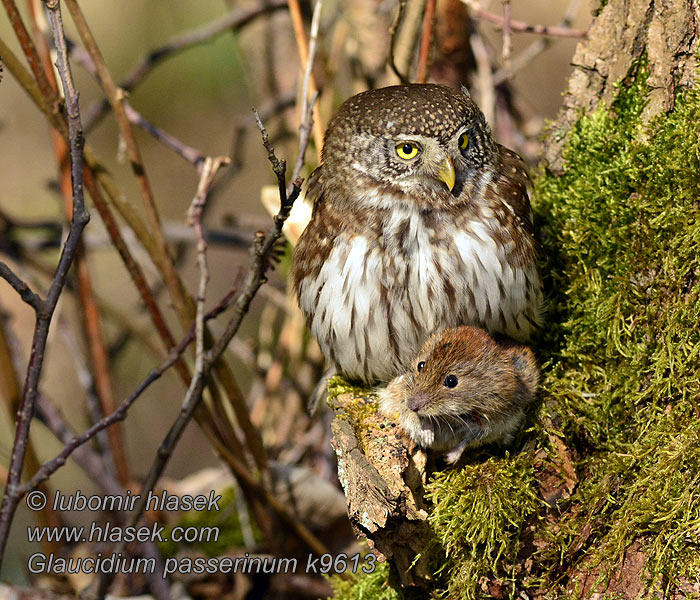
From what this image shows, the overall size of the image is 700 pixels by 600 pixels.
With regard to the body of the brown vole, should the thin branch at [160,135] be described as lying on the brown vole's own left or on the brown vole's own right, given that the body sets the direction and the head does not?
on the brown vole's own right

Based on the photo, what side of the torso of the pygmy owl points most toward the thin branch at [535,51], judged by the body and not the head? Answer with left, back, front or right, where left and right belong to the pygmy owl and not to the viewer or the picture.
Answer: back

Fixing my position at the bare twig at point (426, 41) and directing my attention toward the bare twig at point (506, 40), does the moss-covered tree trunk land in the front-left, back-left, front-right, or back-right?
front-right

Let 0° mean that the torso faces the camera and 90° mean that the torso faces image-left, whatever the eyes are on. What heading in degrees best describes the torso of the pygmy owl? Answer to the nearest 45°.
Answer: approximately 0°

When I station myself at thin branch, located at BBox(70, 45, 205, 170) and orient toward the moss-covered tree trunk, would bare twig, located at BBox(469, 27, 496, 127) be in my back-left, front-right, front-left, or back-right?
front-left

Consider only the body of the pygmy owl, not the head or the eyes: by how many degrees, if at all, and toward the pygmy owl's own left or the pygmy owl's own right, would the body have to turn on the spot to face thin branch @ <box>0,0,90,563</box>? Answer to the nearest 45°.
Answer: approximately 45° to the pygmy owl's own right

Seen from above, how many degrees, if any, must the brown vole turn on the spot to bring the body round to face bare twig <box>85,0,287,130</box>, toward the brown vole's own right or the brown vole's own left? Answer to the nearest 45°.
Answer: approximately 90° to the brown vole's own right

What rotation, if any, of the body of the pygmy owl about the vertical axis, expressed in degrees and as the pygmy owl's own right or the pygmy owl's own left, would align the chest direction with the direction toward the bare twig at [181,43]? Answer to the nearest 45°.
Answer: approximately 135° to the pygmy owl's own right

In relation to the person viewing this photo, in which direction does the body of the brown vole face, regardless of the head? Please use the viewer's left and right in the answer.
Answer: facing the viewer and to the left of the viewer

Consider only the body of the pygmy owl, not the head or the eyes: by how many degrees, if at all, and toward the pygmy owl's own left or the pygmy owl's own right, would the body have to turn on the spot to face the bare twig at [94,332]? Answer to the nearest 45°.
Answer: approximately 135° to the pygmy owl's own right
